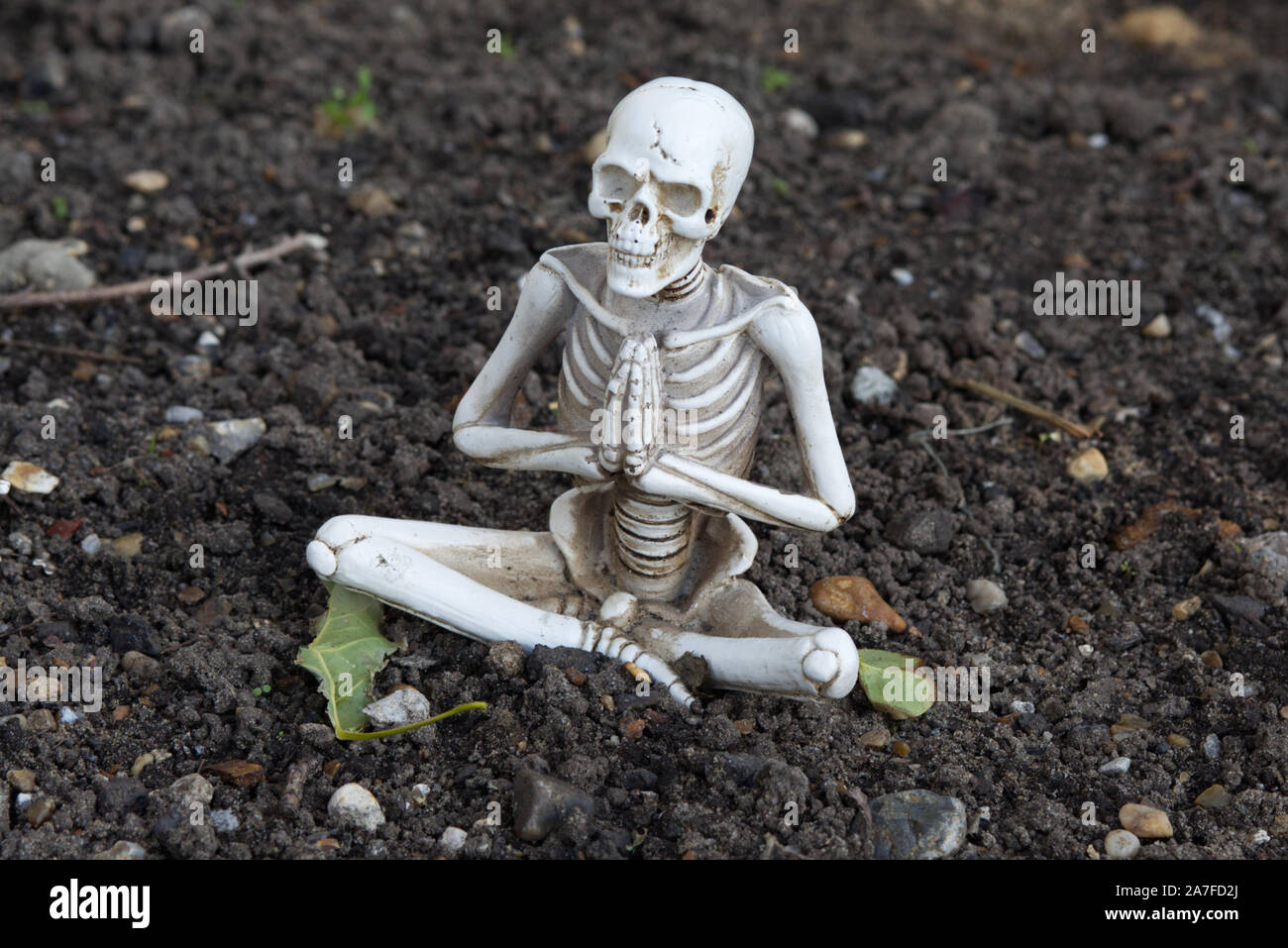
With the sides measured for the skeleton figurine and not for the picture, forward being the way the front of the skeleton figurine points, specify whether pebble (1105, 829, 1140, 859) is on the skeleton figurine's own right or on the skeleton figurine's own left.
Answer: on the skeleton figurine's own left

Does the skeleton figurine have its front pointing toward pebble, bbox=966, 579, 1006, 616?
no

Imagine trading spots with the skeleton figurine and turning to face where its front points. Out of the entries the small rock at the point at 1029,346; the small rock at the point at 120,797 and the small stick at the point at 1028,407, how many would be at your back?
2

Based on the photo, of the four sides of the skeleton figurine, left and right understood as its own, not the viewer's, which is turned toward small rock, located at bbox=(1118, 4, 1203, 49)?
back

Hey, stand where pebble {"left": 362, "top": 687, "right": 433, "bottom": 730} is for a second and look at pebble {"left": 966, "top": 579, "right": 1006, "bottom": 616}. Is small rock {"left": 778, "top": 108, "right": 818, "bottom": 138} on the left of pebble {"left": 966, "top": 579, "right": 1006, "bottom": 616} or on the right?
left

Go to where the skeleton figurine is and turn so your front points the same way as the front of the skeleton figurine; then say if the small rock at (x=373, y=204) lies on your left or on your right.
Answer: on your right

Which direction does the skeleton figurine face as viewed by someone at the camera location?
facing the viewer and to the left of the viewer

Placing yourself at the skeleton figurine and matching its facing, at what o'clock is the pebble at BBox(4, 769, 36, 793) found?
The pebble is roughly at 1 o'clock from the skeleton figurine.

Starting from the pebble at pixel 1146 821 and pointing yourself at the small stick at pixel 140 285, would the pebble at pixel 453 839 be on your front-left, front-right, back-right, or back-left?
front-left

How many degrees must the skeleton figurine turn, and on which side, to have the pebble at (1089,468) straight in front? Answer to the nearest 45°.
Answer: approximately 180°

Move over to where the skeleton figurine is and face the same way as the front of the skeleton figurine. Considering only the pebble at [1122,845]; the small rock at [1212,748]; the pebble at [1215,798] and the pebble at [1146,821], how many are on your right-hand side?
0

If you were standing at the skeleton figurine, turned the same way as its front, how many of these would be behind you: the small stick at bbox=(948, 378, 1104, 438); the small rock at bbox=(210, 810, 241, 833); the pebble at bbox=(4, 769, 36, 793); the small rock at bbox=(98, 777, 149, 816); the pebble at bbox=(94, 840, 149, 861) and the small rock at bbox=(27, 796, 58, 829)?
1

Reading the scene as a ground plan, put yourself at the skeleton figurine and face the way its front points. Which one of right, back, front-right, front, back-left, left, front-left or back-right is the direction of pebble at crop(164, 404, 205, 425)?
right

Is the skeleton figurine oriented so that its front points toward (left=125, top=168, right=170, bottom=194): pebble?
no

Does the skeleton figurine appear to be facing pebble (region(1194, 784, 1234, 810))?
no
